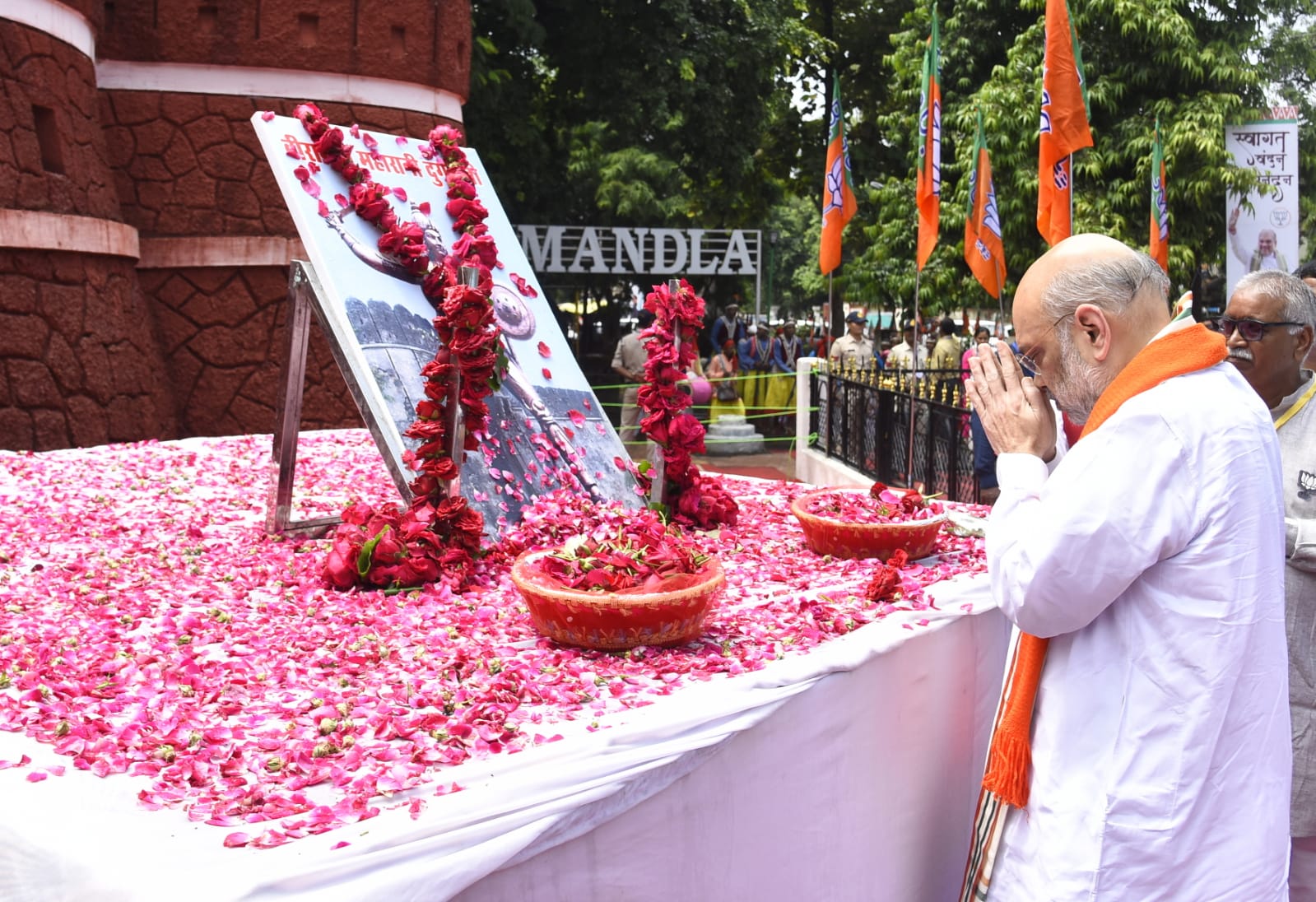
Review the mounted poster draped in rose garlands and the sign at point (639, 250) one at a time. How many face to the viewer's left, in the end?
0

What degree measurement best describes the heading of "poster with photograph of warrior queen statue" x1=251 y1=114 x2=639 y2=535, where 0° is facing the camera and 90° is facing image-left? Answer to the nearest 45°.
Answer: approximately 315°

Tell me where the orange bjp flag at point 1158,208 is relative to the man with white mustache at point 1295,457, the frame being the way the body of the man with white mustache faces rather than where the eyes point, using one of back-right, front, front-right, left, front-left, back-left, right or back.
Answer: back-right

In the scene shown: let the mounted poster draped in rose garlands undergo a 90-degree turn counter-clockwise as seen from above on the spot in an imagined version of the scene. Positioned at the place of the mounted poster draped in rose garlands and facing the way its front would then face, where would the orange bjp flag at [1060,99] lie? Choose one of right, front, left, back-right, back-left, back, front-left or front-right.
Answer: front

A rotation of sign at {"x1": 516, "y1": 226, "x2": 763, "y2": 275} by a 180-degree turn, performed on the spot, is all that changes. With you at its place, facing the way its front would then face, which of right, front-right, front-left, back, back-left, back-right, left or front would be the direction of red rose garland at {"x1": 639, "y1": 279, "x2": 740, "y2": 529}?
back

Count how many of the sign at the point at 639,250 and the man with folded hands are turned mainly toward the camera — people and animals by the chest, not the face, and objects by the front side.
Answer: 1

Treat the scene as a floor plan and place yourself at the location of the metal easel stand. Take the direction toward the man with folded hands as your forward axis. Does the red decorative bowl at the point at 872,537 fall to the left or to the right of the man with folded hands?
left

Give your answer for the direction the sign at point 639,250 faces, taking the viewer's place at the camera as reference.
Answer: facing the viewer

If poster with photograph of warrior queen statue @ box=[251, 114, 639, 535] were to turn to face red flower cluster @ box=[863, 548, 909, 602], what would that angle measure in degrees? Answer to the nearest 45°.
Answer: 0° — it already faces it

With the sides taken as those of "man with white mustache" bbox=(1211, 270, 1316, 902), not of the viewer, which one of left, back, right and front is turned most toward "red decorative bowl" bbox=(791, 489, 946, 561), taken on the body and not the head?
front

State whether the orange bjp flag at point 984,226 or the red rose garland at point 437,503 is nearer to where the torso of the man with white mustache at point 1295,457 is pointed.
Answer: the red rose garland

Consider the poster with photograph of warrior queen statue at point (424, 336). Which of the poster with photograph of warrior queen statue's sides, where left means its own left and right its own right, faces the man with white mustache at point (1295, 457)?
front

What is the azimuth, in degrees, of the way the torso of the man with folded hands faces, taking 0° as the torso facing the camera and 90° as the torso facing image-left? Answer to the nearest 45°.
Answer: approximately 90°
